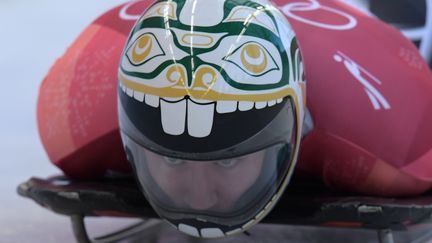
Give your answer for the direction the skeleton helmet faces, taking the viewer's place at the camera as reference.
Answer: facing the viewer
